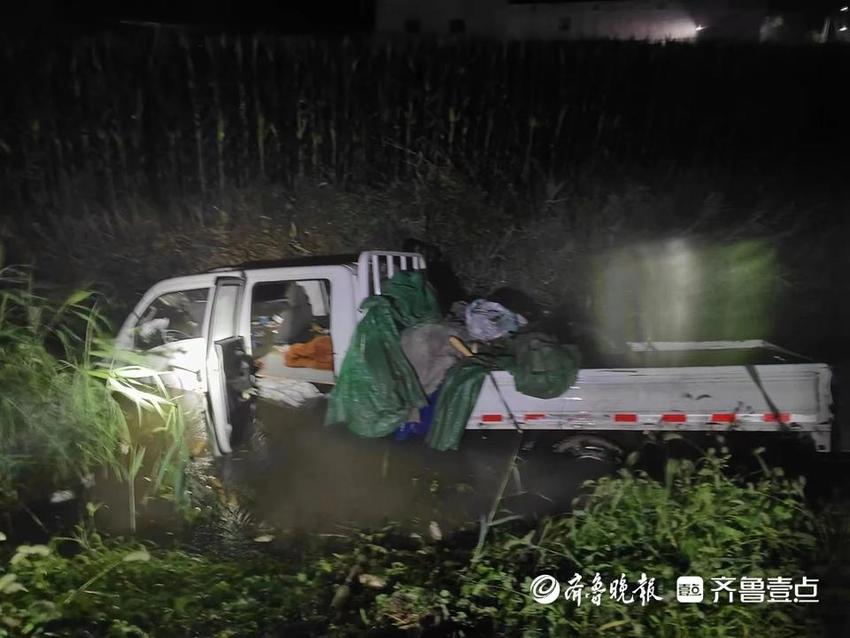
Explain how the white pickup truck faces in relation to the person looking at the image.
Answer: facing to the left of the viewer
